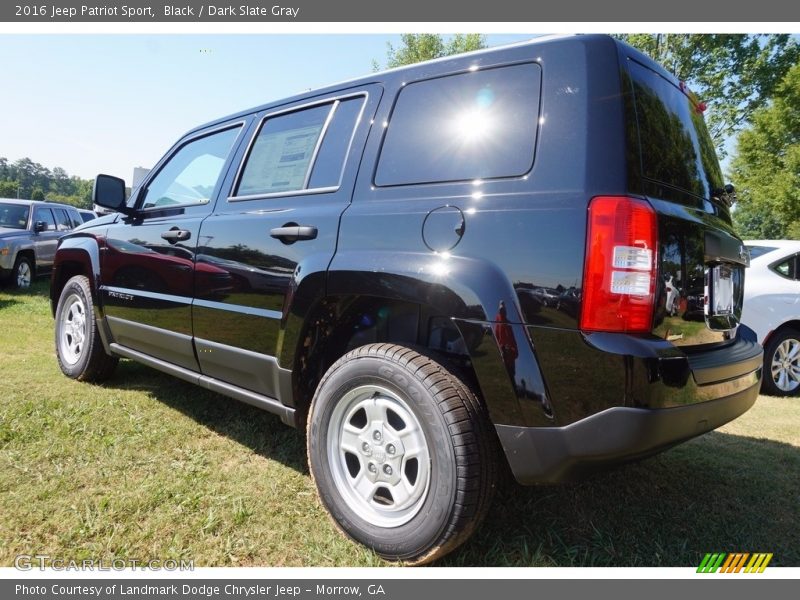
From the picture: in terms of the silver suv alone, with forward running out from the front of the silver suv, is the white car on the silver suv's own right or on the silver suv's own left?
on the silver suv's own left

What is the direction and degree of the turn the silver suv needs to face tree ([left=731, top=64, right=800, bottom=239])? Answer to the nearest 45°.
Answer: approximately 135° to its left

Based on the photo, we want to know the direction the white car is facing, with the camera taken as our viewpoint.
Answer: facing away from the viewer and to the right of the viewer

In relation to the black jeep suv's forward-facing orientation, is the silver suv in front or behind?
in front

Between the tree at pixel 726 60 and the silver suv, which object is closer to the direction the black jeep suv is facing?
the silver suv

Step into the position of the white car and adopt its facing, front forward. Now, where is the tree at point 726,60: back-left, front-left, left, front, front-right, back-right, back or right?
front-left

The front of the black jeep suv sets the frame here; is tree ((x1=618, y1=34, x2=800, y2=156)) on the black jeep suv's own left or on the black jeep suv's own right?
on the black jeep suv's own right

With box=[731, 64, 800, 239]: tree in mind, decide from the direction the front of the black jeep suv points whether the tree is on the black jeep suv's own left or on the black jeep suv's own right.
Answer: on the black jeep suv's own right

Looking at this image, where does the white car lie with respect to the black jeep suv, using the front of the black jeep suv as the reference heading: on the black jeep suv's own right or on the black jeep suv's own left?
on the black jeep suv's own right

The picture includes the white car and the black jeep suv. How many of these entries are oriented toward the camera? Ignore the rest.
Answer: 0

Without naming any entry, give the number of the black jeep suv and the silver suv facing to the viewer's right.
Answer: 0

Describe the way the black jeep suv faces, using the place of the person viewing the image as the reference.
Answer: facing away from the viewer and to the left of the viewer
